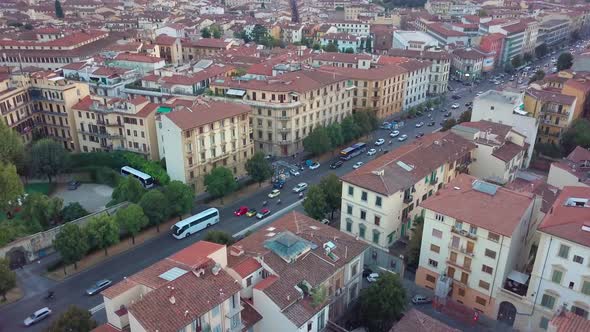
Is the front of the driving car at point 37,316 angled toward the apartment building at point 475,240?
no

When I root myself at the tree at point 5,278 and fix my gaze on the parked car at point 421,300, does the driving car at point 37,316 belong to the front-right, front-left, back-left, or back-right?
front-right

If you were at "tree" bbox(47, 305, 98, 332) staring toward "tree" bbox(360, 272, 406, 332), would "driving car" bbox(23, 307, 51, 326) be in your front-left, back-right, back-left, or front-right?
back-left

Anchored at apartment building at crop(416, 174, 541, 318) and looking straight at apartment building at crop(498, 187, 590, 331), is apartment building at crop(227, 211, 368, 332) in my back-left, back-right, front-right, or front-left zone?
back-right

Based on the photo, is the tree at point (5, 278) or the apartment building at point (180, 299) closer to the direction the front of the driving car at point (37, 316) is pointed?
the apartment building

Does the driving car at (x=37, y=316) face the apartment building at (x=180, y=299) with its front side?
no

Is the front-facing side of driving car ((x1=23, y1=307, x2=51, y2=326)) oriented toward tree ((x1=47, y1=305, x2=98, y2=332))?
no
